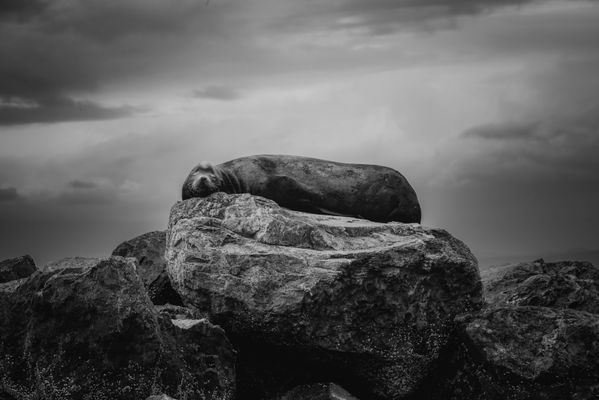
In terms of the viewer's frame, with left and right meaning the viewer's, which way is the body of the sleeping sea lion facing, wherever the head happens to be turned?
facing to the left of the viewer

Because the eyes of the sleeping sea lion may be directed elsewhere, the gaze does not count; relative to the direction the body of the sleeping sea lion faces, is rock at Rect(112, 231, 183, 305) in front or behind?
in front

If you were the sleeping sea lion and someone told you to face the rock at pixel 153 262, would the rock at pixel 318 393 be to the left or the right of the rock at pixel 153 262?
left

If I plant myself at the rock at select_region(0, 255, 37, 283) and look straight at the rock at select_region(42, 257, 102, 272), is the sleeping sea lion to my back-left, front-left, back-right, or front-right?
front-left

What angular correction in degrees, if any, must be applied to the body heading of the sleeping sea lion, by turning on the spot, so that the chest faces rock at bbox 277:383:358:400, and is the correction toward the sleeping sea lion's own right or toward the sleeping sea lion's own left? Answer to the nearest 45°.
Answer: approximately 90° to the sleeping sea lion's own left

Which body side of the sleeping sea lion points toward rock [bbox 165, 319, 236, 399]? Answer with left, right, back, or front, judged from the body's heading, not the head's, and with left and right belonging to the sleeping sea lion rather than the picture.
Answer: left

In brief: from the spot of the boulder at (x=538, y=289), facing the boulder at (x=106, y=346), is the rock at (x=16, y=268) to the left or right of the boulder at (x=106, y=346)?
right

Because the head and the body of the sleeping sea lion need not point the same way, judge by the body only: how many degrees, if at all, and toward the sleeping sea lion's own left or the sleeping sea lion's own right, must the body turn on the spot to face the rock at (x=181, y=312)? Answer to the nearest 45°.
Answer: approximately 45° to the sleeping sea lion's own left
